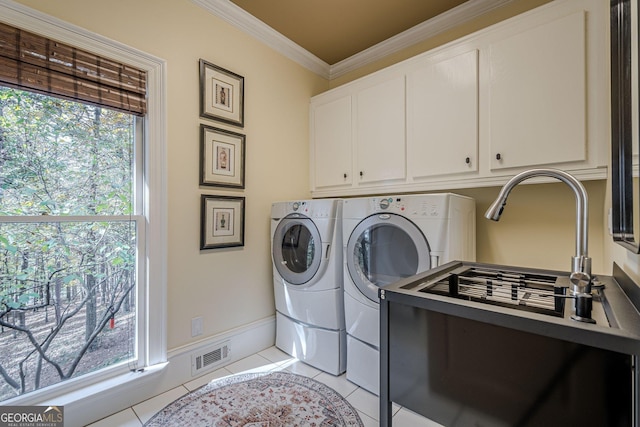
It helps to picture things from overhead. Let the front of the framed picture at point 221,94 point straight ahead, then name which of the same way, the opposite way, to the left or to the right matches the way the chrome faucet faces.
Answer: the opposite way

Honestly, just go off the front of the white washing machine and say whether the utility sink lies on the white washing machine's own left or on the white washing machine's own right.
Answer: on the white washing machine's own left

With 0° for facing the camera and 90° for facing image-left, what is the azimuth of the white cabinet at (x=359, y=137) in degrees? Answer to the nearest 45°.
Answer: approximately 45°

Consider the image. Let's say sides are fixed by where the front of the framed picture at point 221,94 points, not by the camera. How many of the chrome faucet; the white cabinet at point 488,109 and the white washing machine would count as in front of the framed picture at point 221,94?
3

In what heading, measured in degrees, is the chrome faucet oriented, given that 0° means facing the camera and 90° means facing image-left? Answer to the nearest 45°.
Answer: approximately 90°

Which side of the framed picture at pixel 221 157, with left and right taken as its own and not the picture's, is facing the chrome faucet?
front

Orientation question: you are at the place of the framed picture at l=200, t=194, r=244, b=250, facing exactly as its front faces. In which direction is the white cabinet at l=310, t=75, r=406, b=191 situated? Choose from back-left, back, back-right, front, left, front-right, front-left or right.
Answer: front-left

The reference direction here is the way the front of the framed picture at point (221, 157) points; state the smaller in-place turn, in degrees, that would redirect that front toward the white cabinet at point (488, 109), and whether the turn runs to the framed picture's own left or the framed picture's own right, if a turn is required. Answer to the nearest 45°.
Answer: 0° — it already faces it

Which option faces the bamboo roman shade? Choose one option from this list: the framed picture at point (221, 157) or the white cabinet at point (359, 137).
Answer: the white cabinet

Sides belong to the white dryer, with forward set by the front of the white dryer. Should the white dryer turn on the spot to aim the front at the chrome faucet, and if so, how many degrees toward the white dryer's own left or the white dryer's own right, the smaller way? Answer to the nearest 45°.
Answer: approximately 90° to the white dryer's own left

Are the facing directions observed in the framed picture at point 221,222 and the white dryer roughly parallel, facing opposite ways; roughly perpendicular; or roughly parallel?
roughly perpendicular

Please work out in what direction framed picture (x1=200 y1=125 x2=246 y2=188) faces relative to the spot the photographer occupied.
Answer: facing the viewer and to the right of the viewer

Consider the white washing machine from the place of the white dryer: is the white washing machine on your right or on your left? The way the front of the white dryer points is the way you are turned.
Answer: on your left

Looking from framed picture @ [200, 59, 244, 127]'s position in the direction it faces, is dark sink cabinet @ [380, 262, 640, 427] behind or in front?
in front

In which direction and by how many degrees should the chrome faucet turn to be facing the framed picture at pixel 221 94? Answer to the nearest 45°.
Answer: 0° — it already faces it
